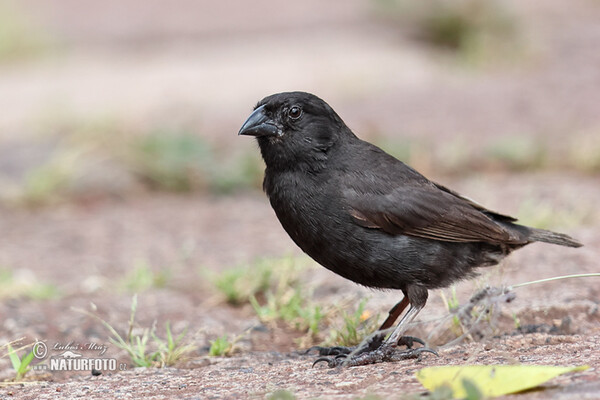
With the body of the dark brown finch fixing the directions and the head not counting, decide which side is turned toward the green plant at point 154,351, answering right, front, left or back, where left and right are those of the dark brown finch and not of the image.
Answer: front

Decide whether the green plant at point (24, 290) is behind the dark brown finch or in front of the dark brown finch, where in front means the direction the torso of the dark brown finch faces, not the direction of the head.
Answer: in front

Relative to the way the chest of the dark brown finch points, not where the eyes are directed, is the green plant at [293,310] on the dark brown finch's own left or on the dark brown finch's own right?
on the dark brown finch's own right

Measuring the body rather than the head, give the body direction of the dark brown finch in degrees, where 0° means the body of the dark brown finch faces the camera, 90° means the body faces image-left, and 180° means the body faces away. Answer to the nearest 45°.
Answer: approximately 90°

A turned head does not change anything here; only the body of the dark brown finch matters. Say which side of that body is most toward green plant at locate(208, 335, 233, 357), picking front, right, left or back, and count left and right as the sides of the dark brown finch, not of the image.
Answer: front

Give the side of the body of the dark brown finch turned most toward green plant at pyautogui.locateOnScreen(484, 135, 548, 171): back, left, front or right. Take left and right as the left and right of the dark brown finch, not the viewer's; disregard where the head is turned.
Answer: right

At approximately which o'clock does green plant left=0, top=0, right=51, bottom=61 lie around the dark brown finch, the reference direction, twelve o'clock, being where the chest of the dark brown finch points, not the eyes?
The green plant is roughly at 2 o'clock from the dark brown finch.

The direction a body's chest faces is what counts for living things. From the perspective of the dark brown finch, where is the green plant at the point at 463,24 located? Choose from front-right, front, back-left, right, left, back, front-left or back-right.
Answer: right

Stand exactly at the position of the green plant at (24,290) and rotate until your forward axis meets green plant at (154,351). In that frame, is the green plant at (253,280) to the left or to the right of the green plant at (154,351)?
left

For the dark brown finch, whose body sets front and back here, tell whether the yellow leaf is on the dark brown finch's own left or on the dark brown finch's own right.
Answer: on the dark brown finch's own left

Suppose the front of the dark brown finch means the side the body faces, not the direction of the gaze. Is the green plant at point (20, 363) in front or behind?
in front

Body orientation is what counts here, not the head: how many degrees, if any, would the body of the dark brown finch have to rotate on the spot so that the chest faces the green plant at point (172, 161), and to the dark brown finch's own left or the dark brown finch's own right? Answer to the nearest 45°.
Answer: approximately 45° to the dark brown finch's own right
